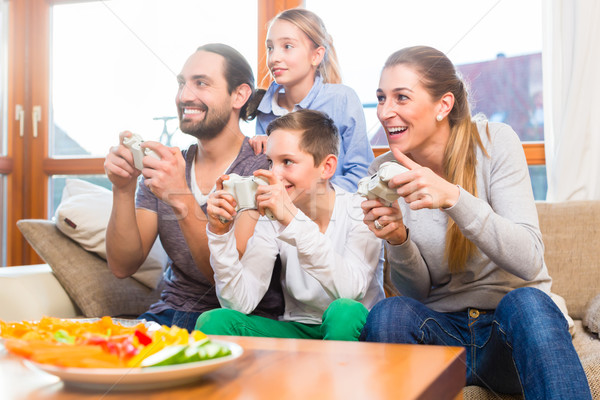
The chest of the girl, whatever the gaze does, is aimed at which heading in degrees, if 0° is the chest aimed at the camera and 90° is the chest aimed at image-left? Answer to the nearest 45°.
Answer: approximately 45°

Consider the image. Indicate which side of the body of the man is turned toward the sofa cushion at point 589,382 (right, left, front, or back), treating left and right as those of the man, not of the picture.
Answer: left
